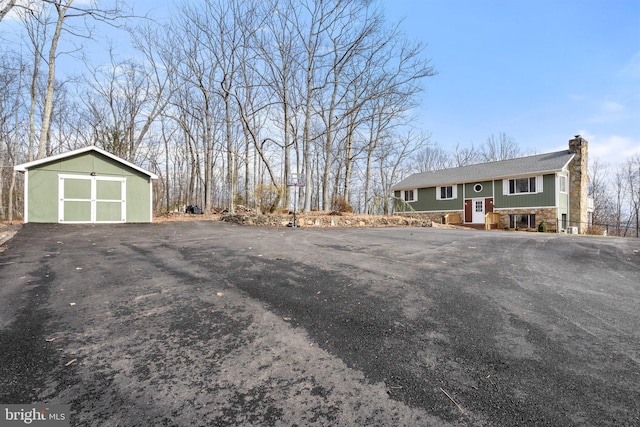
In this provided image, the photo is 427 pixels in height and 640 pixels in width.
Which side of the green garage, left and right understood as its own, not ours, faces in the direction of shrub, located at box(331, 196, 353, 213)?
left

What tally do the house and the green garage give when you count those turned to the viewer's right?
0

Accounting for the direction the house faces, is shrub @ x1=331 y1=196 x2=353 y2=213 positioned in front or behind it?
in front

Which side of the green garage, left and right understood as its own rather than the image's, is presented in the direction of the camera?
front

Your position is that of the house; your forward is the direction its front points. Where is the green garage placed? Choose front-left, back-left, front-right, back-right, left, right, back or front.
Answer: front

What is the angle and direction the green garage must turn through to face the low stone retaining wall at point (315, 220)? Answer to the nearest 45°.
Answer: approximately 45° to its left

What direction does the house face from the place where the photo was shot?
facing the viewer and to the left of the viewer
